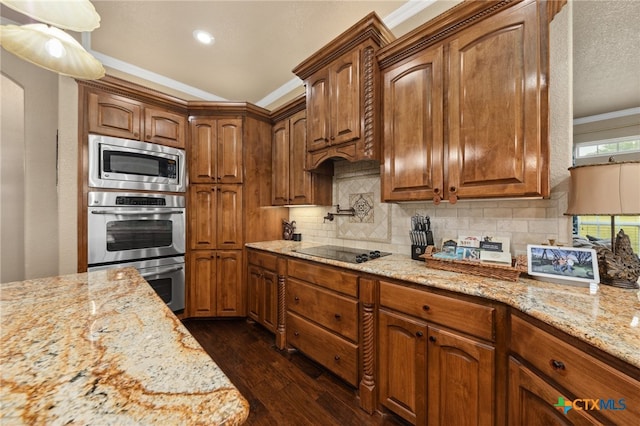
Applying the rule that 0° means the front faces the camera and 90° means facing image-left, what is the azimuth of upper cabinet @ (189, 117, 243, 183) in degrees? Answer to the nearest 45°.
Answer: approximately 0°

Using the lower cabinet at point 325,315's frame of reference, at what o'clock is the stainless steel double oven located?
The stainless steel double oven is roughly at 2 o'clock from the lower cabinet.

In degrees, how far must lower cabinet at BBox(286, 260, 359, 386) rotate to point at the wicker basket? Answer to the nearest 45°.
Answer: approximately 90° to its left

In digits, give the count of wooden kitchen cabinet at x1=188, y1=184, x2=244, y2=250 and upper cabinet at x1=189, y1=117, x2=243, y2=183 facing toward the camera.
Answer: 2

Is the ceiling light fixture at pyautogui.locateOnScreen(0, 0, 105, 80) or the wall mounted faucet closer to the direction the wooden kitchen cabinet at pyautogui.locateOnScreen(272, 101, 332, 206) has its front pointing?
the ceiling light fixture

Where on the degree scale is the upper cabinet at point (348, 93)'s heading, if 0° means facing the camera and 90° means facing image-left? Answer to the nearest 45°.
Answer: approximately 45°
